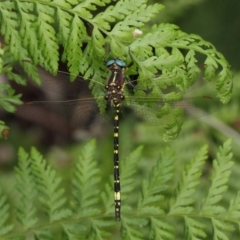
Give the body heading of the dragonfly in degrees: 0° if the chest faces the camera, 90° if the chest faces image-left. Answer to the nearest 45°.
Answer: approximately 180°
